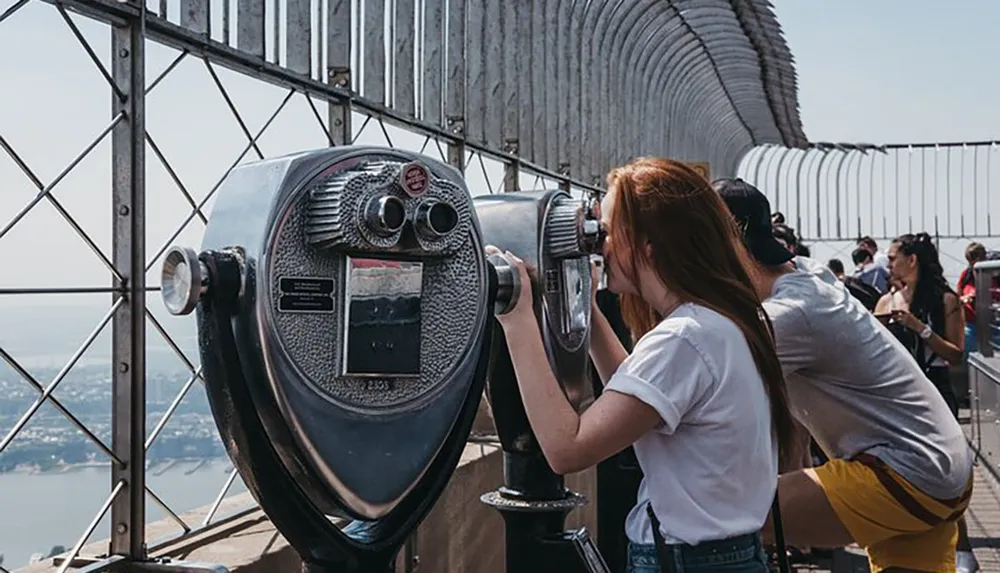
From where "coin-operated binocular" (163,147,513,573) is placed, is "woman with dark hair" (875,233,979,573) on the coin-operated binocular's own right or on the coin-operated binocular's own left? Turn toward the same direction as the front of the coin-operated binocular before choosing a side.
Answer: on the coin-operated binocular's own left

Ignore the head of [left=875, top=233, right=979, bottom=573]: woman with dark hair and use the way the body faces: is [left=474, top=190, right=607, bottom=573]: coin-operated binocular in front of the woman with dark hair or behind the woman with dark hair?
in front

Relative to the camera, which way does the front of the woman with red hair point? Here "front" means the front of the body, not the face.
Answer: to the viewer's left

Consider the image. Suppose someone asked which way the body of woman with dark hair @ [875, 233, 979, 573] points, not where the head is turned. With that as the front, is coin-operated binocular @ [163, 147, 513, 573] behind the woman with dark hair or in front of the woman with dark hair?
in front

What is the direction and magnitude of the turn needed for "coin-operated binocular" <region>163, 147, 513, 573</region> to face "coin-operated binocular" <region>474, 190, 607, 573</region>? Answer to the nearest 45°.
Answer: approximately 90° to its left

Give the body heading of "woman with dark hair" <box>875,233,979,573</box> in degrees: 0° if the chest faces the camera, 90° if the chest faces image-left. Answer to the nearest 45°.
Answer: approximately 45°

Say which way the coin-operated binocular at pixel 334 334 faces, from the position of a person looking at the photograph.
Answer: facing the viewer and to the right of the viewer

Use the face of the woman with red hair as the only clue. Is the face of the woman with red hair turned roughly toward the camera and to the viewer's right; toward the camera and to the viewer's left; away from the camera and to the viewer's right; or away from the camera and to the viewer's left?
away from the camera and to the viewer's left
